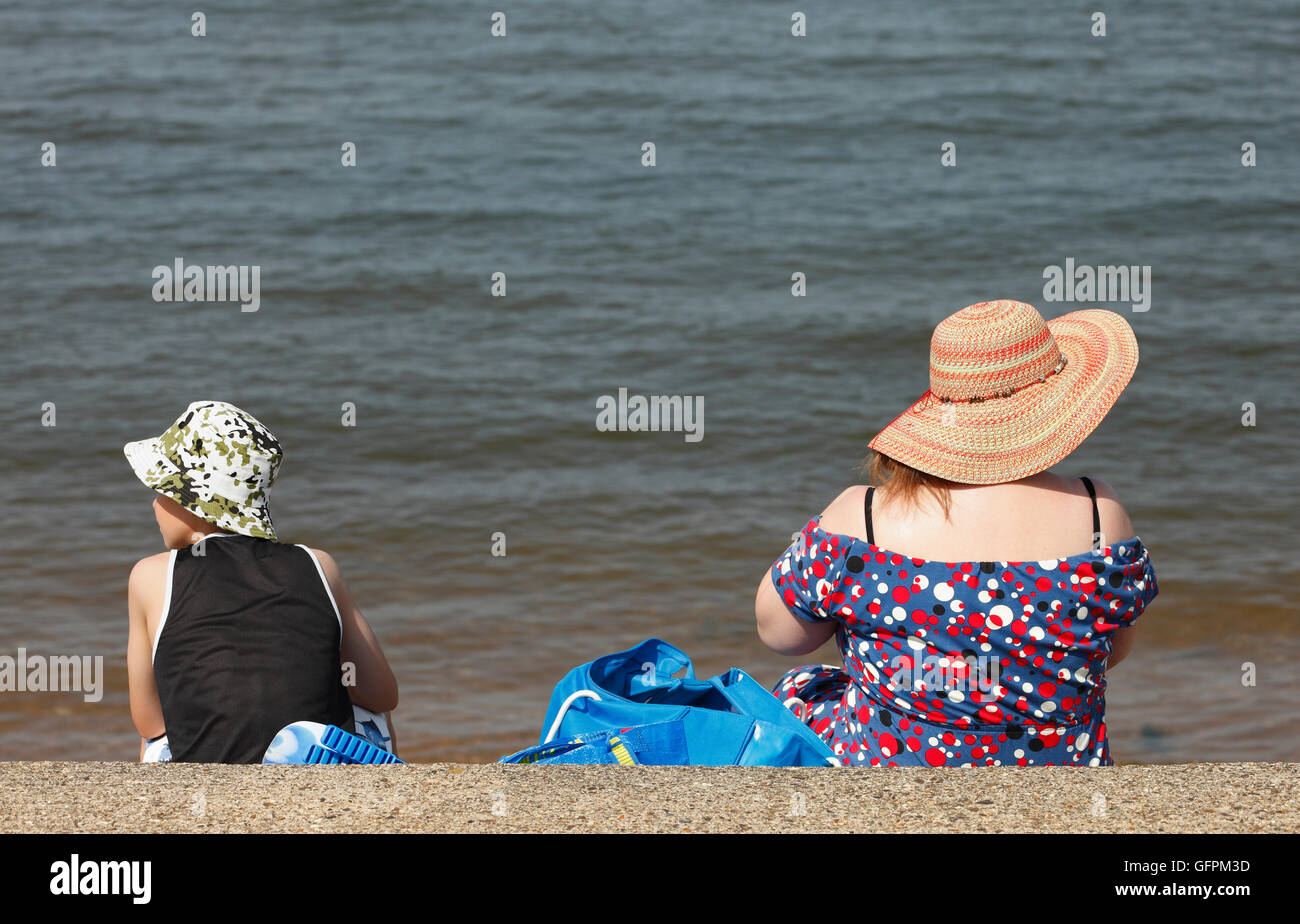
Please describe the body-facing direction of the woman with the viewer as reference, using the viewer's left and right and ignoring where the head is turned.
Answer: facing away from the viewer

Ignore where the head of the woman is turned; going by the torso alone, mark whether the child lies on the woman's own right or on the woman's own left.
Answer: on the woman's own left

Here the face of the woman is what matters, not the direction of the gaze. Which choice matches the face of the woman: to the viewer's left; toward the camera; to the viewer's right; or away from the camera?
away from the camera

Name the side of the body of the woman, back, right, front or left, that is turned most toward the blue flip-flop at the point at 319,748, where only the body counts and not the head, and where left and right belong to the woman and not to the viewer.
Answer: left
